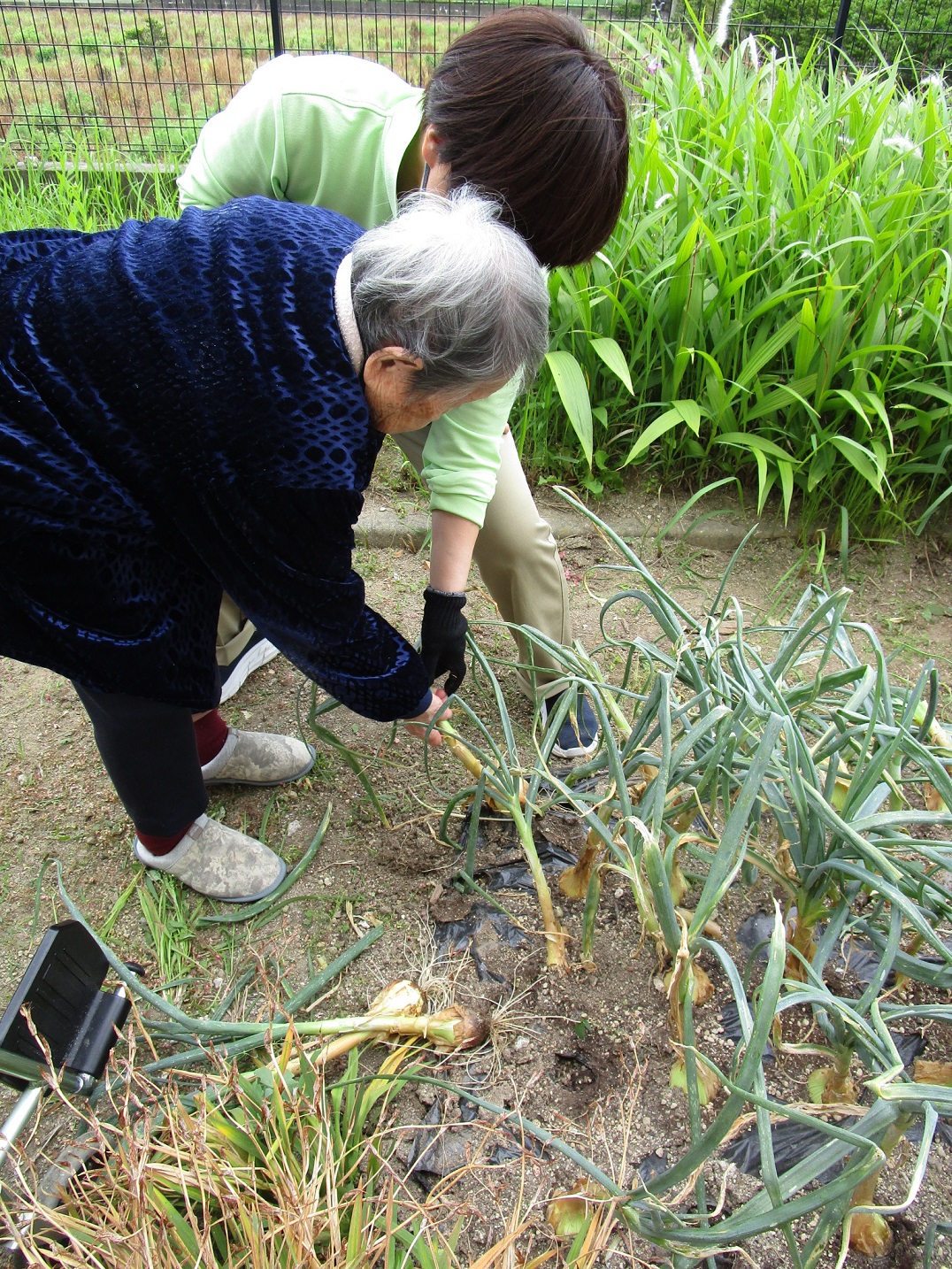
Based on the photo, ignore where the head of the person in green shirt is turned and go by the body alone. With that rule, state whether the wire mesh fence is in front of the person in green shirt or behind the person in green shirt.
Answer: behind

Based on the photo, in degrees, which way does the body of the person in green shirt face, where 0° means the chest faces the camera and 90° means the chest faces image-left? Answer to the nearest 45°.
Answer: approximately 315°

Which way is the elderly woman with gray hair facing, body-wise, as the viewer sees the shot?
to the viewer's right

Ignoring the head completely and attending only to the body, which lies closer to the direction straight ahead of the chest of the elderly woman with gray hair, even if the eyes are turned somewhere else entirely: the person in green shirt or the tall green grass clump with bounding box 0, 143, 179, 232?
the person in green shirt

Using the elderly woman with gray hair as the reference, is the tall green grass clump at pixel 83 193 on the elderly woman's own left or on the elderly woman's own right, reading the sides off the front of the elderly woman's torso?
on the elderly woman's own left

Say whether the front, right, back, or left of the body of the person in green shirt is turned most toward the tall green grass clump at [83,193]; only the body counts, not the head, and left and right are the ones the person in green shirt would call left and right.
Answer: back

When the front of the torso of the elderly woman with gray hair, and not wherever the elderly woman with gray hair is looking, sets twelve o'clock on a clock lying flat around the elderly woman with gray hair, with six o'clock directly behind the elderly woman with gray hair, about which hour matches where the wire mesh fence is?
The wire mesh fence is roughly at 9 o'clock from the elderly woman with gray hair.

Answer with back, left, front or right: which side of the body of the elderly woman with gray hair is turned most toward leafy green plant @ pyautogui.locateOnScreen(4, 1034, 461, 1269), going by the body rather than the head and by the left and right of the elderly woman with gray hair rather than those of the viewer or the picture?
right
